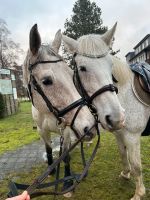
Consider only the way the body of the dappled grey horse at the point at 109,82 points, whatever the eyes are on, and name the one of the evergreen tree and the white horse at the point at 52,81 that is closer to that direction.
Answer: the white horse

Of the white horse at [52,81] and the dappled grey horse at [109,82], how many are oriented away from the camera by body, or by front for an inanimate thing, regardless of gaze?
0

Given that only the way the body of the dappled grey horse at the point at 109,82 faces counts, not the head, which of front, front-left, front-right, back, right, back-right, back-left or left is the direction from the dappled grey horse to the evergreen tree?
back-right

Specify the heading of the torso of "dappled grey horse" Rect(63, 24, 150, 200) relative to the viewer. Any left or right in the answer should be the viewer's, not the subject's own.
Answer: facing the viewer and to the left of the viewer

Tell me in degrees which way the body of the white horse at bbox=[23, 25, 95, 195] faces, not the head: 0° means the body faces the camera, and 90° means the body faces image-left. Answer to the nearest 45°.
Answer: approximately 315°

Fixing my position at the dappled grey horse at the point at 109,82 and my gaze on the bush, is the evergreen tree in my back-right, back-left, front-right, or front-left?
front-right

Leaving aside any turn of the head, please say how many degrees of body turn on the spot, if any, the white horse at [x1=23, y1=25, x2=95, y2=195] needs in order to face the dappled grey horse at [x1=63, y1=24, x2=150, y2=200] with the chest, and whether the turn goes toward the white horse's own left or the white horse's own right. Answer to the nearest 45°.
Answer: approximately 90° to the white horse's own left

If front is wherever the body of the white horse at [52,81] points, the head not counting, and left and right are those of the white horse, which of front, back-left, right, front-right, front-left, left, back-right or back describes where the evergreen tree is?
back-left

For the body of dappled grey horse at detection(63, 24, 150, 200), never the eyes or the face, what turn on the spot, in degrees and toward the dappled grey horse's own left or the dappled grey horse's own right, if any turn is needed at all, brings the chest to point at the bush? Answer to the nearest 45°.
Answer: approximately 90° to the dappled grey horse's own right
